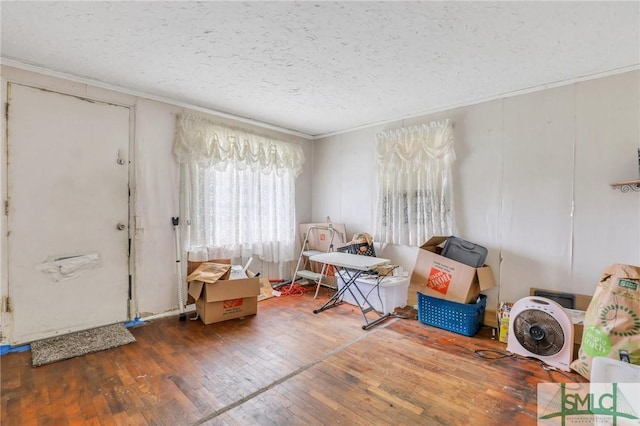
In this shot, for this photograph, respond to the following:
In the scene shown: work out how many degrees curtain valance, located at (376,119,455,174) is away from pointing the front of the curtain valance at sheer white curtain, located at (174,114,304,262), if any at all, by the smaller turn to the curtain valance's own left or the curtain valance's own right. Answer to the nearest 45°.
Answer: approximately 45° to the curtain valance's own right

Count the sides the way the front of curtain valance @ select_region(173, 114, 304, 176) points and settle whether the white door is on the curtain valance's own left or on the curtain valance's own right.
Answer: on the curtain valance's own right

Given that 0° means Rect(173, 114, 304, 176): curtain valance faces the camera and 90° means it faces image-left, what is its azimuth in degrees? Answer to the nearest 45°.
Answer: approximately 315°

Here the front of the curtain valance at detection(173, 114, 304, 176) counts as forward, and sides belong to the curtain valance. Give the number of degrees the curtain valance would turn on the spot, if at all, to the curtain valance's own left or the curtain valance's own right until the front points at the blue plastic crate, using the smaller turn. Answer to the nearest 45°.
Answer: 0° — it already faces it
